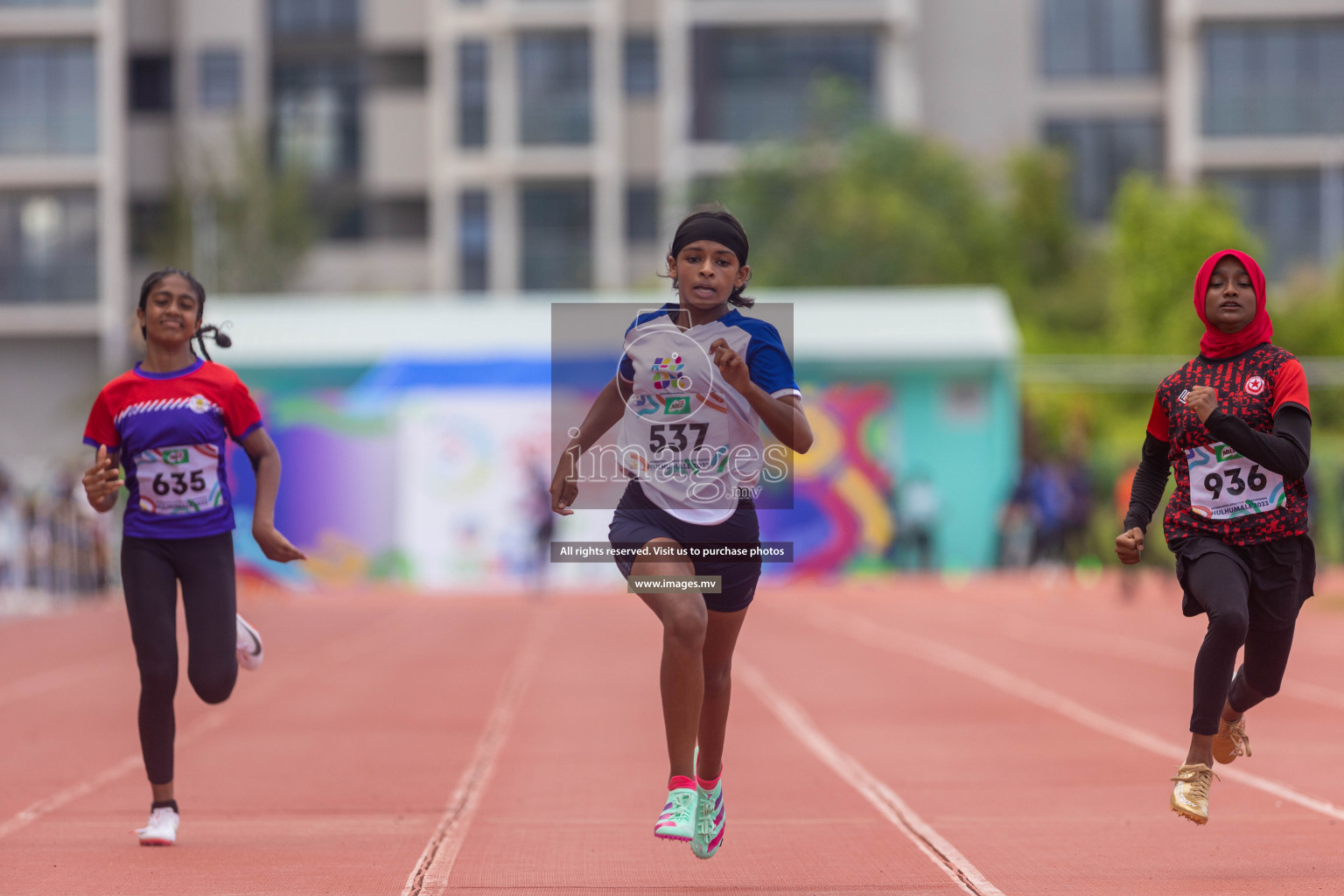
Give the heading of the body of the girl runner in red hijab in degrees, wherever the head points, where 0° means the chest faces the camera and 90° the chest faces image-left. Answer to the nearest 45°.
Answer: approximately 0°

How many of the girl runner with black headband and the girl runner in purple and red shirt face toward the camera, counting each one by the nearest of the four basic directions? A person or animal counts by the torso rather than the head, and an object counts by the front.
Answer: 2

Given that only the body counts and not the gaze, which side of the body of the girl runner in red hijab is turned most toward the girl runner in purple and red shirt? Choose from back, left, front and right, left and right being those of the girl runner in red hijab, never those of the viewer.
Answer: right

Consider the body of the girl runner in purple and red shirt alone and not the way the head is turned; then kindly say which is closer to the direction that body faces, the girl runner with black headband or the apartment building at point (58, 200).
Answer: the girl runner with black headband

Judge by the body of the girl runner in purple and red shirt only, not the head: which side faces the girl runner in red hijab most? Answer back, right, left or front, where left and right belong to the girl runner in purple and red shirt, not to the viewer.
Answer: left

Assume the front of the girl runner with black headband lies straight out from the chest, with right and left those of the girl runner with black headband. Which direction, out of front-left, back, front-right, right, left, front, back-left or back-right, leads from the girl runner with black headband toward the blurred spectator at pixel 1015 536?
back
